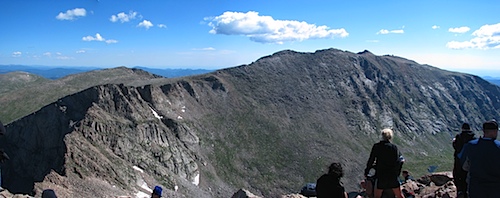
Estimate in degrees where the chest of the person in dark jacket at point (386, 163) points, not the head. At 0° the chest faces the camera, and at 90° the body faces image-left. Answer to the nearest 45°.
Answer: approximately 180°

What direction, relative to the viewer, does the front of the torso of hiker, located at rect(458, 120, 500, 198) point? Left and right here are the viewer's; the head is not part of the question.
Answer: facing away from the viewer

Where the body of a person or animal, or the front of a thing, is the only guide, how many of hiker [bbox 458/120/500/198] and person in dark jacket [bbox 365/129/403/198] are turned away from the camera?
2

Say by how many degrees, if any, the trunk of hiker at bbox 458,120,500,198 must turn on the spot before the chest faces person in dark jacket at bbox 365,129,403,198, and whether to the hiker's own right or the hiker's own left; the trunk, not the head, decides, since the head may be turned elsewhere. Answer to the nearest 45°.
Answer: approximately 90° to the hiker's own left

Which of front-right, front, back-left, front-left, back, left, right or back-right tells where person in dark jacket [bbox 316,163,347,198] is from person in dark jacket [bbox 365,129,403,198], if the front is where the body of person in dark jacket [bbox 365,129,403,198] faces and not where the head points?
back-left

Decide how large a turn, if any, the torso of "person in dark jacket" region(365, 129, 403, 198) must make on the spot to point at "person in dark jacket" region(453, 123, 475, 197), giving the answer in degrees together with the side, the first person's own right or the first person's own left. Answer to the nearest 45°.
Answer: approximately 45° to the first person's own right
